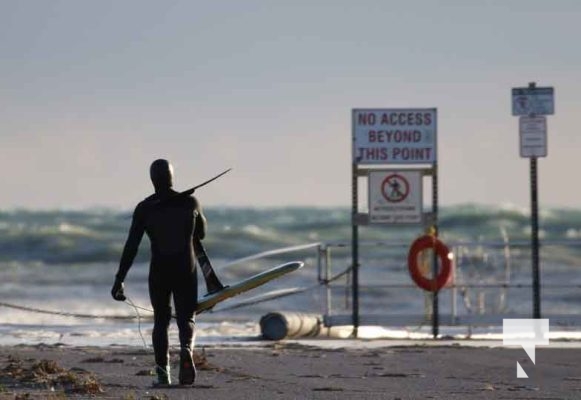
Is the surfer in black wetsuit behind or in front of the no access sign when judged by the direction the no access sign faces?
in front

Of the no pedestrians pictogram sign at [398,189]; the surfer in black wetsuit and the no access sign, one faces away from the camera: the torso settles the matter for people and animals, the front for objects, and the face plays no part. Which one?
the surfer in black wetsuit

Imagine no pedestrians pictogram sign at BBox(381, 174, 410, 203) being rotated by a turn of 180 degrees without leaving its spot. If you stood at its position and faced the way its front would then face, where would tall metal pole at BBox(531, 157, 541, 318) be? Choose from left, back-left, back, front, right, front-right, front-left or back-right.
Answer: right

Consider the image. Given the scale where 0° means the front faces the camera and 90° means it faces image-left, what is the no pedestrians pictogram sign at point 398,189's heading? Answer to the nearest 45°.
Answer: approximately 0°

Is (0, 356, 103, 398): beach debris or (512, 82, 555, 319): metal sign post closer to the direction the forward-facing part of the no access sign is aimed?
the beach debris

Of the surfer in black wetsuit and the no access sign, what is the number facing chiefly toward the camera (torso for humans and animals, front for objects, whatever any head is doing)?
1

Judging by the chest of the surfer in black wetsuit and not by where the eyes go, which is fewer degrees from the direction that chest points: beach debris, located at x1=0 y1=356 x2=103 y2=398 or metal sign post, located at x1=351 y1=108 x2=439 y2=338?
the metal sign post

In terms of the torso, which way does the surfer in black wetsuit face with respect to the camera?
away from the camera

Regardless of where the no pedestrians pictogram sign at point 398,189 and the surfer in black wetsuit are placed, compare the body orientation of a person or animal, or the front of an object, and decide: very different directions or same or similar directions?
very different directions

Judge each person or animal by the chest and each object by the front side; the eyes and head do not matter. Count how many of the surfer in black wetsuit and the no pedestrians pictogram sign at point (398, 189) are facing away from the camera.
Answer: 1

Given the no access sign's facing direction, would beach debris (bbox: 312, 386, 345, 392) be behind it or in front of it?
in front
